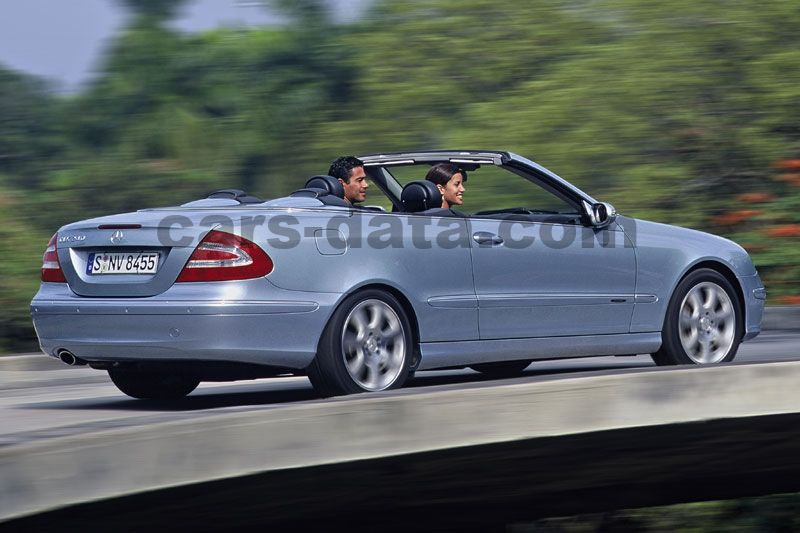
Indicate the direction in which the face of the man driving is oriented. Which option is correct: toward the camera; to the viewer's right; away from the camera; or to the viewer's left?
to the viewer's right

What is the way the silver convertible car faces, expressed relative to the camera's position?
facing away from the viewer and to the right of the viewer

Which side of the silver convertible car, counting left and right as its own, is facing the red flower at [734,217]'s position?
front
